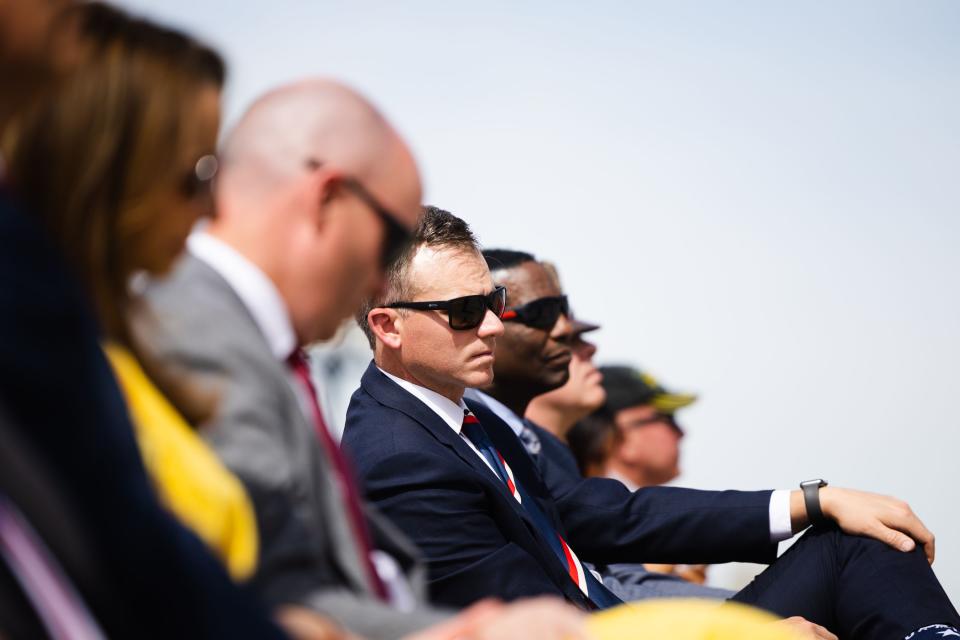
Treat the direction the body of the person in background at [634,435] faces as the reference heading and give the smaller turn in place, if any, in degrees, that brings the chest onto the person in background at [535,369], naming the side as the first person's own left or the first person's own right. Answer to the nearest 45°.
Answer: approximately 90° to the first person's own right

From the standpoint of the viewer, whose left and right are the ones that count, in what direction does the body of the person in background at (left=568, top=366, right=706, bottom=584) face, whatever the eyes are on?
facing to the right of the viewer

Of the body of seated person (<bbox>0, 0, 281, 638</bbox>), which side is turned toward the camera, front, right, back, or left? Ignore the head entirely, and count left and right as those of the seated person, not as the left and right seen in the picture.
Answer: right

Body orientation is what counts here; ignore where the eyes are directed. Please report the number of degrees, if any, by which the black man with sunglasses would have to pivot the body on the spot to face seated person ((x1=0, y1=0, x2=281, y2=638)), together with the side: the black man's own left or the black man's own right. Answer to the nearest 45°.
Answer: approximately 90° to the black man's own right

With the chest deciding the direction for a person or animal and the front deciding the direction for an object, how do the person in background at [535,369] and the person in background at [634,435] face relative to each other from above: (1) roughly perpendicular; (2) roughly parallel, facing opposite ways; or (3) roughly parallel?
roughly parallel

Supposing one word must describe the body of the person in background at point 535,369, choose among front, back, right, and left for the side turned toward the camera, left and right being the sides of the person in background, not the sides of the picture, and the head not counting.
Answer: right

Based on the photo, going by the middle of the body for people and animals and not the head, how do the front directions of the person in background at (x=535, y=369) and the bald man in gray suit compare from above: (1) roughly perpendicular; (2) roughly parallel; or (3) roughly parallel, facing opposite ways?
roughly parallel

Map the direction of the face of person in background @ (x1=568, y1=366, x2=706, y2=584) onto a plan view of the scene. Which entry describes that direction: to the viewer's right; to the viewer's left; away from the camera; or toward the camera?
to the viewer's right

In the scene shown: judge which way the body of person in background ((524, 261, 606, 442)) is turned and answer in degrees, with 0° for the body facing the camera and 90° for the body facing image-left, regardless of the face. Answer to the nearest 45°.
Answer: approximately 270°

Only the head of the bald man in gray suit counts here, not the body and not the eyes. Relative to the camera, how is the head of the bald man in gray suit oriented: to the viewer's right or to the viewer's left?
to the viewer's right

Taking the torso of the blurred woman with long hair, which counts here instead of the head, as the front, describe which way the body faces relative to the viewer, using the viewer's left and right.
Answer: facing to the right of the viewer

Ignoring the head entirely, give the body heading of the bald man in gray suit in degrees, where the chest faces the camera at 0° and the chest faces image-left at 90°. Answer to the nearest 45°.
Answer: approximately 270°
